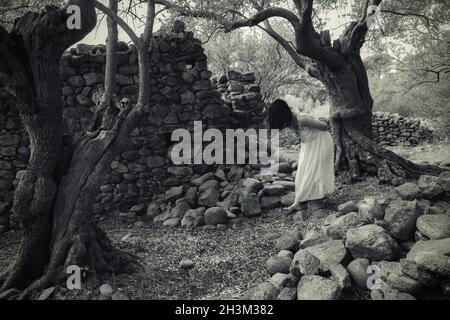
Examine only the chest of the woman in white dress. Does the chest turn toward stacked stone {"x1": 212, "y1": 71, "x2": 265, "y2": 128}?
no

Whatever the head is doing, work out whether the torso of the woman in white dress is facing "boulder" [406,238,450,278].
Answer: no

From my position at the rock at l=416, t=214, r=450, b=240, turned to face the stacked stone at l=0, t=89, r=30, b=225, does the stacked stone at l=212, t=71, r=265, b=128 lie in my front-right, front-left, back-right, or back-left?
front-right

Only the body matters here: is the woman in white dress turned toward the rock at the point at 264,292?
no

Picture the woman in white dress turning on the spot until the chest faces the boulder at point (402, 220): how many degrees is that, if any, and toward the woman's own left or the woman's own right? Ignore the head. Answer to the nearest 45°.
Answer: approximately 135° to the woman's own left

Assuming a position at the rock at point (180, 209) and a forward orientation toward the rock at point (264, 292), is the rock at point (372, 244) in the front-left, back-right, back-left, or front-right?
front-left

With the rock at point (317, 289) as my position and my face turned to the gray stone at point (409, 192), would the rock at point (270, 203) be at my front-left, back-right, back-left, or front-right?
front-left

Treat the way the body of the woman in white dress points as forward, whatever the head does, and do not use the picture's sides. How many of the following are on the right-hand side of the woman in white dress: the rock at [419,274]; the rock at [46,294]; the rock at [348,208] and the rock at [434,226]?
0

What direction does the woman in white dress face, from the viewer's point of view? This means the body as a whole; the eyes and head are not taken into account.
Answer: to the viewer's left

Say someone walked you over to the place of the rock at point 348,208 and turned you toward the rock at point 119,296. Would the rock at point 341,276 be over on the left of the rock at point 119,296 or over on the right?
left

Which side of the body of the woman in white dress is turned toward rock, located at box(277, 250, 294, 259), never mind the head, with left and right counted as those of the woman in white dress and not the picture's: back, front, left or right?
left

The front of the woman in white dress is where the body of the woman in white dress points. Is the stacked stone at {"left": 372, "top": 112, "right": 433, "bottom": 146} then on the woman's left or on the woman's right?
on the woman's right
